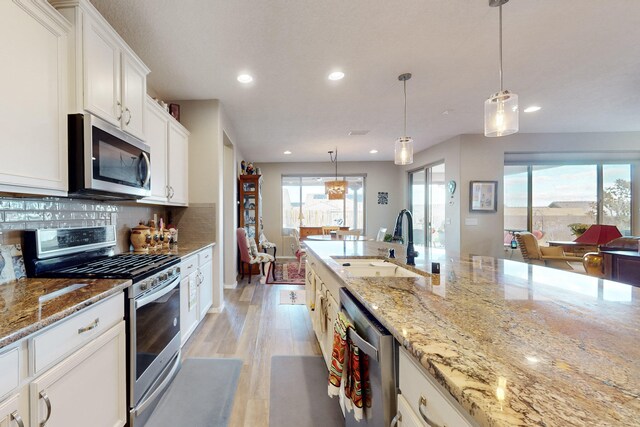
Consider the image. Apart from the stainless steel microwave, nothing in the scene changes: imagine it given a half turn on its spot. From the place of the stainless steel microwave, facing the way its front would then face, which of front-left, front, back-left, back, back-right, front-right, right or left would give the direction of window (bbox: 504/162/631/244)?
back-right

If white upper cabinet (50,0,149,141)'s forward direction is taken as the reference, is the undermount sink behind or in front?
in front

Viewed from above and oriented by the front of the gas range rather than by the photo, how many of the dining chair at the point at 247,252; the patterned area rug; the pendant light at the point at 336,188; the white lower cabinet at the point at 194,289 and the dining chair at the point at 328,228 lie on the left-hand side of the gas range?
5

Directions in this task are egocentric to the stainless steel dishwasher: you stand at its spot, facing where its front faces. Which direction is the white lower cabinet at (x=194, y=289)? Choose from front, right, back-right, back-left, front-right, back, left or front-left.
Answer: front-right

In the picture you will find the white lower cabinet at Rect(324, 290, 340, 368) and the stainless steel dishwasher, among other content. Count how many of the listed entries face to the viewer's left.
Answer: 2

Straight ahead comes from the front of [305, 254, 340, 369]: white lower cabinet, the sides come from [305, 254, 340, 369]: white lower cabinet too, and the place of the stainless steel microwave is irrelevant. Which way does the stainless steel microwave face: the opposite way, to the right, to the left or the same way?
the opposite way

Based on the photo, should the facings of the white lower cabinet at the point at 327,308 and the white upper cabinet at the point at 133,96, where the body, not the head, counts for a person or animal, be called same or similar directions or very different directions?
very different directions

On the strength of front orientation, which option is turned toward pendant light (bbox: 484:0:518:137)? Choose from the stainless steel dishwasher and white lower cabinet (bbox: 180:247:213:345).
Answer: the white lower cabinet

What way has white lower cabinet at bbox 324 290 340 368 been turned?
to the viewer's left

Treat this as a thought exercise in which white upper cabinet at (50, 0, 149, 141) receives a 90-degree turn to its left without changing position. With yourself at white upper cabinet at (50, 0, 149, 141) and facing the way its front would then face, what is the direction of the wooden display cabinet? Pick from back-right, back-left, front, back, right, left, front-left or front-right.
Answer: front
